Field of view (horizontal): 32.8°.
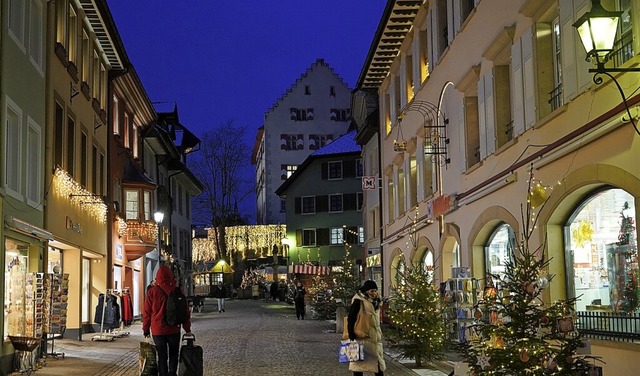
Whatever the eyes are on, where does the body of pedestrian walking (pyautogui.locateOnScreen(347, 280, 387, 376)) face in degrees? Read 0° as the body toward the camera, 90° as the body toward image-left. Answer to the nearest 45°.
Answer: approximately 315°

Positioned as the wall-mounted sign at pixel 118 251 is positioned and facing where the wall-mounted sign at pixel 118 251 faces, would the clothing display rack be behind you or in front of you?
in front

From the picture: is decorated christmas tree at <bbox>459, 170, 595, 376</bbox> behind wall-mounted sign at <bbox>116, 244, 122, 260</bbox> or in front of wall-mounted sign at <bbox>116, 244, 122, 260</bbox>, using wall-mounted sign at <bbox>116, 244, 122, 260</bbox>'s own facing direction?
in front

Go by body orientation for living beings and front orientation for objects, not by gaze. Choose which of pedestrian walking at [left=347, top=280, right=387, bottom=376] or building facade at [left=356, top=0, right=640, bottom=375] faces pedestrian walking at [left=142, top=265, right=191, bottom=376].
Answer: the building facade

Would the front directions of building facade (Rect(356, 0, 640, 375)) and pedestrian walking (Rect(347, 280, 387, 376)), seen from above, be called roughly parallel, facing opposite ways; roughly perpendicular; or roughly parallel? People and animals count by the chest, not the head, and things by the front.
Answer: roughly perpendicular

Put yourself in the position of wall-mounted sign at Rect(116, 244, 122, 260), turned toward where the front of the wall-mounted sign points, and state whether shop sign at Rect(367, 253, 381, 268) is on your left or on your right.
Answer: on your left

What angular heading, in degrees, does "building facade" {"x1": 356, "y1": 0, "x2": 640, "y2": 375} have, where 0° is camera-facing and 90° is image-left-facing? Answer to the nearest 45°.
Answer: approximately 45°
